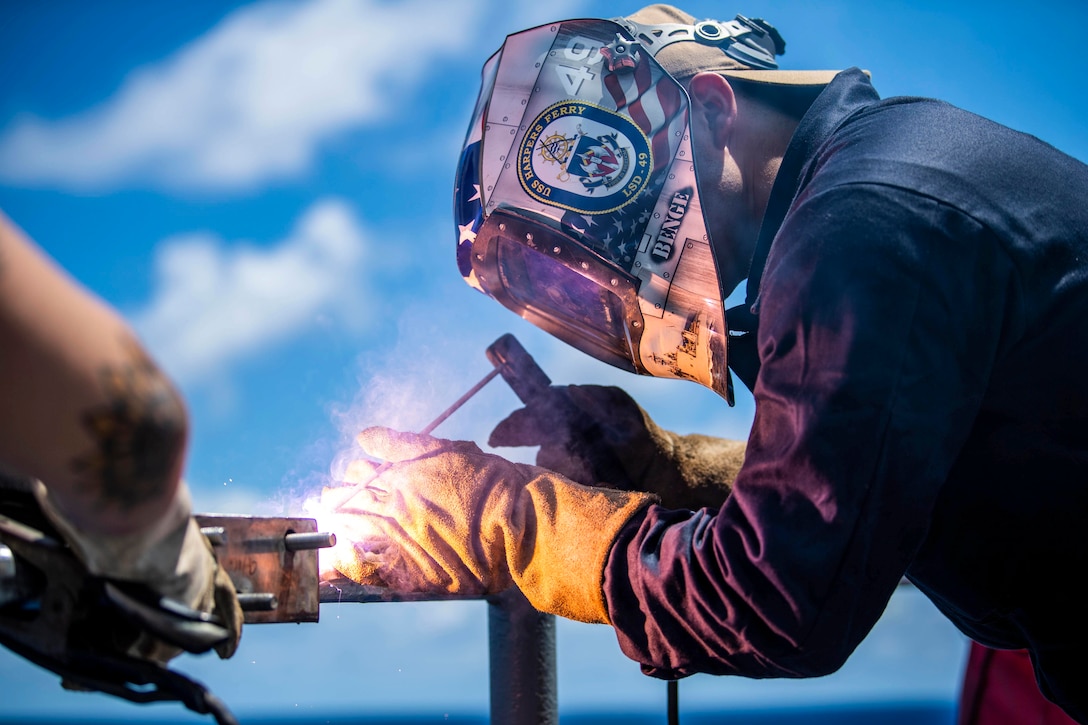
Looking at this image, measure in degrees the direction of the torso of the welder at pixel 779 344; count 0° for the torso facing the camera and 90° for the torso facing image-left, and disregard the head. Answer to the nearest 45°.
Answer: approximately 90°

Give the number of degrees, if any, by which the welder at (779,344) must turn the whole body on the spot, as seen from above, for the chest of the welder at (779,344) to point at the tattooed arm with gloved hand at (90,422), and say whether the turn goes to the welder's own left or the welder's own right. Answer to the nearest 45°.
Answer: approximately 45° to the welder's own left

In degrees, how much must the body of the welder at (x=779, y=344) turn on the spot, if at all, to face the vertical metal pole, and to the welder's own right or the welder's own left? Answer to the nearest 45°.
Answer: approximately 45° to the welder's own right
